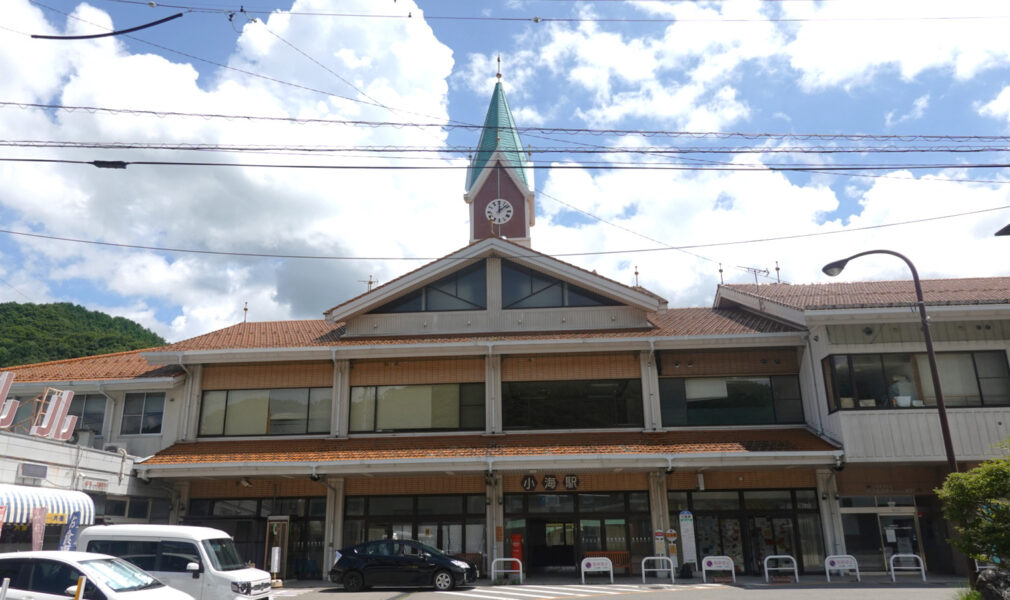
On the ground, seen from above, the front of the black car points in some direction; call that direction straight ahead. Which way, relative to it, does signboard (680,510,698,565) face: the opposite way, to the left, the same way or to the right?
to the right

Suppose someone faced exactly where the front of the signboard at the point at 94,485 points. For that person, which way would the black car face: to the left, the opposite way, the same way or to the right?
to the left

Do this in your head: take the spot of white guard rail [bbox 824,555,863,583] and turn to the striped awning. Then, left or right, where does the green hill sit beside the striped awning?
right

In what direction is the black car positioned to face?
to the viewer's right

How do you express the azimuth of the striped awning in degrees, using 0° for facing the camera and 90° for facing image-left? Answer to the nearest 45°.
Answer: approximately 315°

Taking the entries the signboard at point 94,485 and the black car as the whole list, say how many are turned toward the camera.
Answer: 1

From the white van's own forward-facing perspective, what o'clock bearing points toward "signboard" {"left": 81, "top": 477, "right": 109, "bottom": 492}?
The signboard is roughly at 7 o'clock from the white van.

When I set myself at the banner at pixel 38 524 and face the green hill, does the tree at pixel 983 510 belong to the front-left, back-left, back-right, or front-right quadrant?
back-right

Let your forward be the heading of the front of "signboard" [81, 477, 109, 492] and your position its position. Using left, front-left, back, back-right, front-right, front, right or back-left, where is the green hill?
back

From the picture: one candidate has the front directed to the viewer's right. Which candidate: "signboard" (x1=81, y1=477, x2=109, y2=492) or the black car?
the black car

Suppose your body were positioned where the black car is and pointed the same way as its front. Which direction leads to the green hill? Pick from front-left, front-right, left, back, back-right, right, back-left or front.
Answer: back-left
